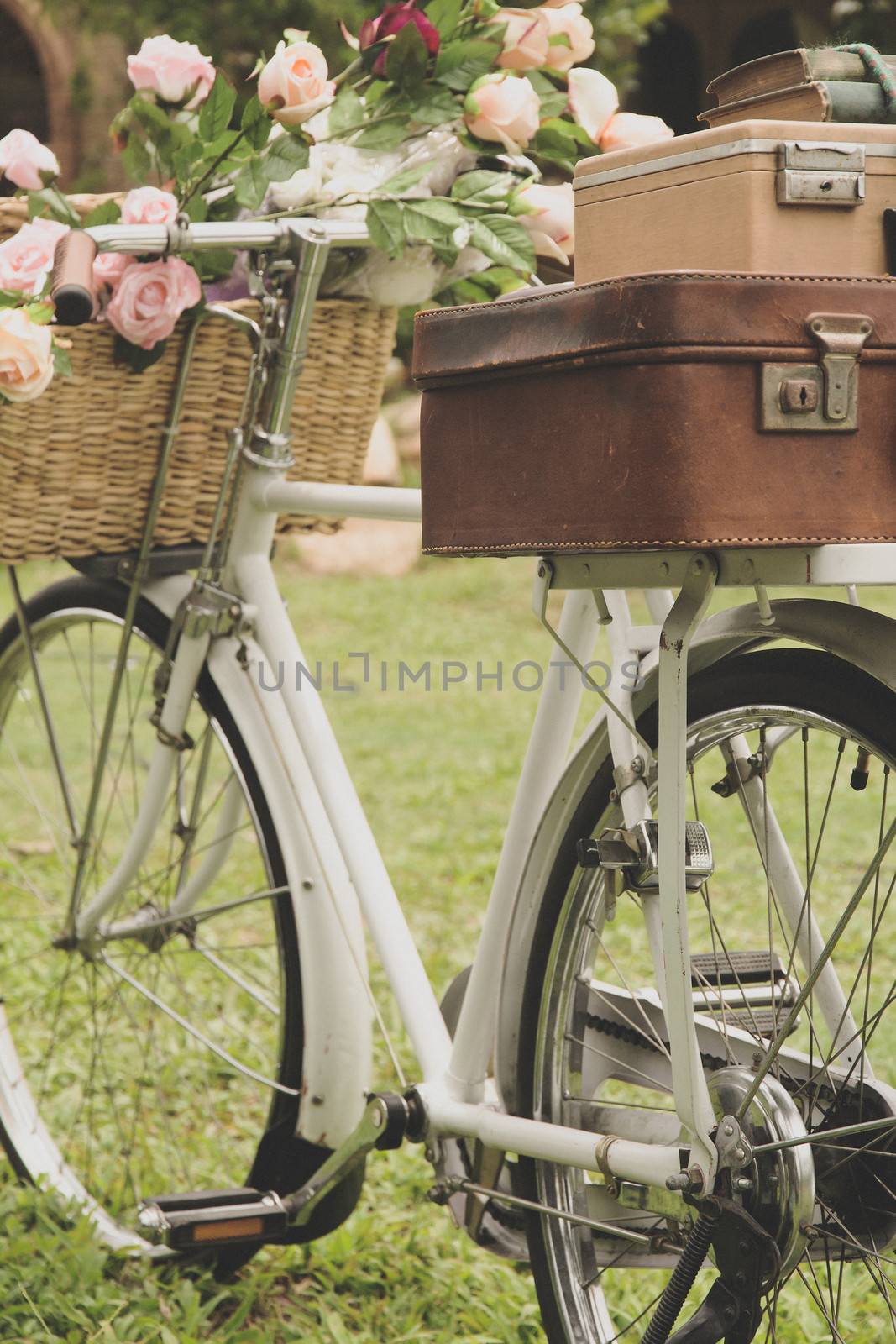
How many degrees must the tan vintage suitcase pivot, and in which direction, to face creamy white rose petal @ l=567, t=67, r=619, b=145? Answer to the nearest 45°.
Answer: approximately 135° to its left

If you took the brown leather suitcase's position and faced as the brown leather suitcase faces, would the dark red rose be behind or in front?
behind

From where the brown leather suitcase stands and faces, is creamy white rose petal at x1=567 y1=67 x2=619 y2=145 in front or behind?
behind

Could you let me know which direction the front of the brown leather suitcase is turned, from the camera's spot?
facing the viewer and to the right of the viewer

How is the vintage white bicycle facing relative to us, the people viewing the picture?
facing away from the viewer and to the left of the viewer
